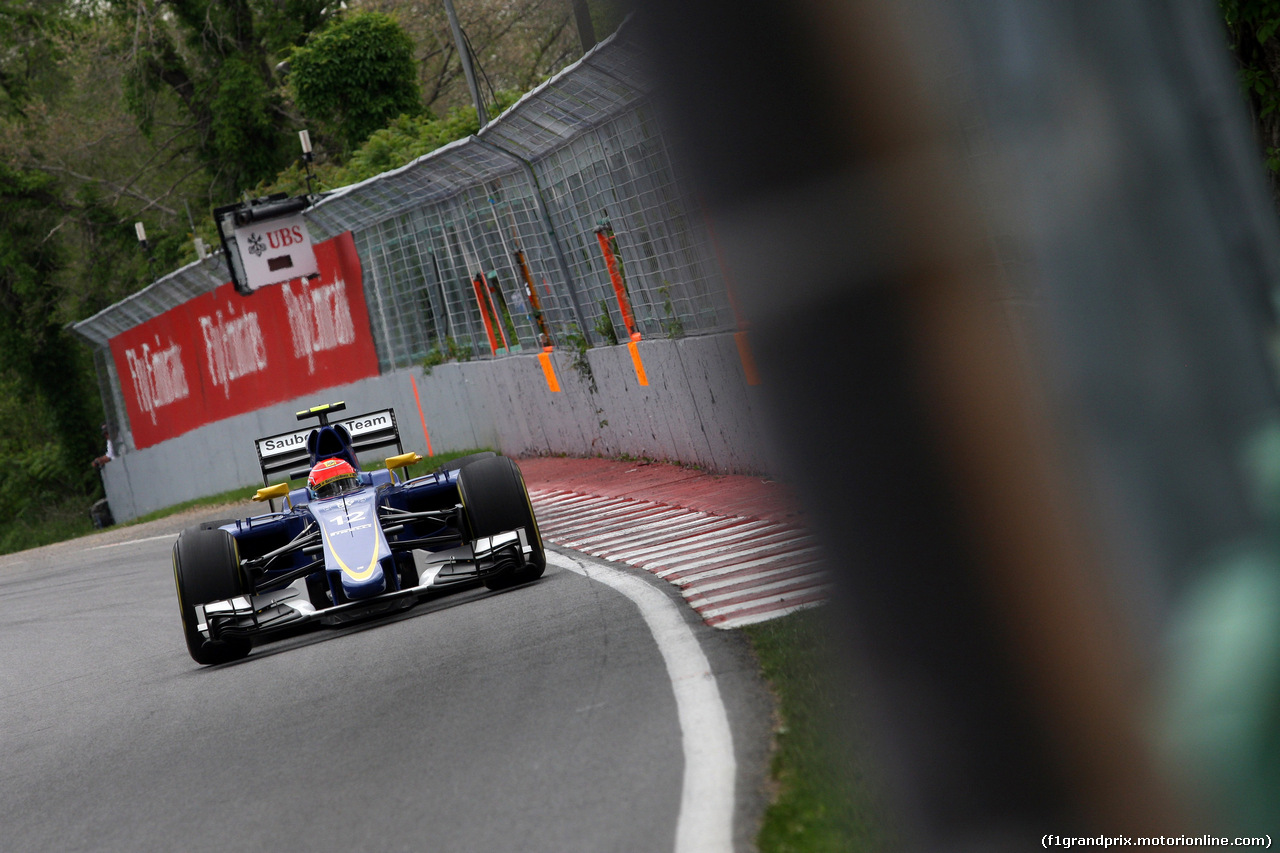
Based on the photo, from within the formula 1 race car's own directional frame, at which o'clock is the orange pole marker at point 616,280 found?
The orange pole marker is roughly at 7 o'clock from the formula 1 race car.

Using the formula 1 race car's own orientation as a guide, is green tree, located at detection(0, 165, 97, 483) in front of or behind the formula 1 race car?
behind

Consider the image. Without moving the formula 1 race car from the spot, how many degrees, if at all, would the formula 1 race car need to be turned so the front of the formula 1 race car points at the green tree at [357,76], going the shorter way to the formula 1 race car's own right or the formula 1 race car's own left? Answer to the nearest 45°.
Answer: approximately 180°

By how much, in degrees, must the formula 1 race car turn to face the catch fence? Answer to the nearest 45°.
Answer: approximately 180°

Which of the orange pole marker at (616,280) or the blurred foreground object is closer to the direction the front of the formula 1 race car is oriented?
the blurred foreground object

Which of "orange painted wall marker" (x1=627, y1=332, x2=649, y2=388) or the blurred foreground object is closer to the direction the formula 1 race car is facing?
the blurred foreground object

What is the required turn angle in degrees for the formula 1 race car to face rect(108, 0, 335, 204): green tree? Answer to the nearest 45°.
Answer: approximately 180°

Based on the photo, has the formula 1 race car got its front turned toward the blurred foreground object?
yes

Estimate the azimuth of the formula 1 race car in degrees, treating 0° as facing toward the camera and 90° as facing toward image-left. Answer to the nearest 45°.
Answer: approximately 0°

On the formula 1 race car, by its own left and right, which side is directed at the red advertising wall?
back

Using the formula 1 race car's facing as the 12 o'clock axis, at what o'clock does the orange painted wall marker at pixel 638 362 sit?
The orange painted wall marker is roughly at 7 o'clock from the formula 1 race car.

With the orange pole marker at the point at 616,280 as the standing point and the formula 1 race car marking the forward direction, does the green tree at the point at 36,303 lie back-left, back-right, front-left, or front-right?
back-right
